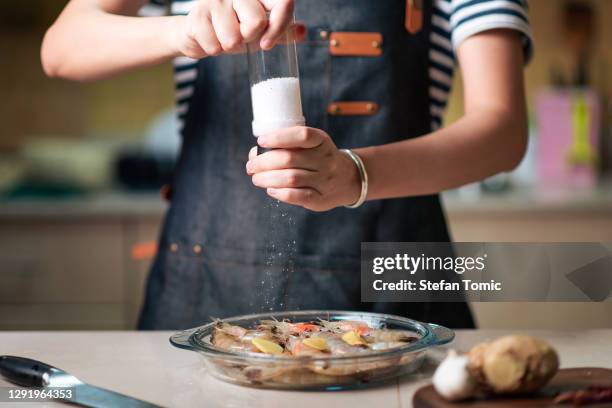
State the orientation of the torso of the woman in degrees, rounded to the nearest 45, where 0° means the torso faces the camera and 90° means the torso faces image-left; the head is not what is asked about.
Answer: approximately 0°

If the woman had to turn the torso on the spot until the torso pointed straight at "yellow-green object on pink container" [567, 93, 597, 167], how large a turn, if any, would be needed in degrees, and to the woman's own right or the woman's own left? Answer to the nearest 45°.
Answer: approximately 135° to the woman's own left

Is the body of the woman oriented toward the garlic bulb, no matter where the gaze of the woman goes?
yes

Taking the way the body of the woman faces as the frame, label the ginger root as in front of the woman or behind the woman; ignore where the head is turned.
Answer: in front

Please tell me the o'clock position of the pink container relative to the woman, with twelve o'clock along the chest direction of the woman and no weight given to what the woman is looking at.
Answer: The pink container is roughly at 7 o'clock from the woman.
